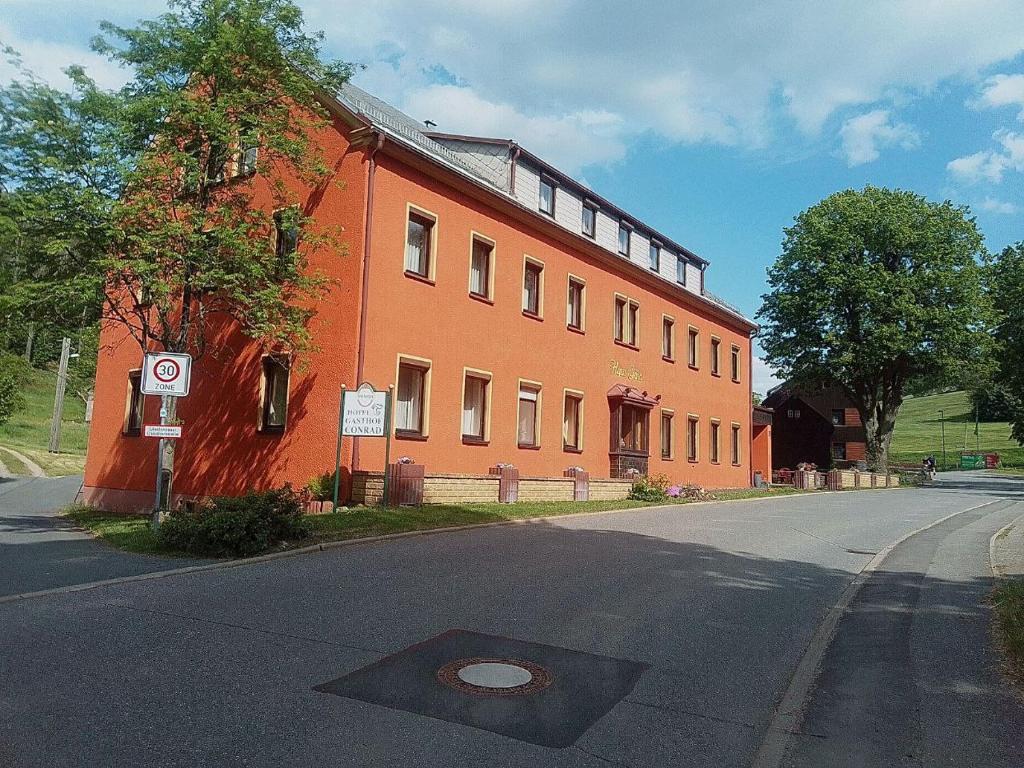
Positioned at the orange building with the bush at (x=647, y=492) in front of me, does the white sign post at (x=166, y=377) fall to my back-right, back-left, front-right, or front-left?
back-right

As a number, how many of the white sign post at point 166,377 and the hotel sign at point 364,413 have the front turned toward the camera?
2

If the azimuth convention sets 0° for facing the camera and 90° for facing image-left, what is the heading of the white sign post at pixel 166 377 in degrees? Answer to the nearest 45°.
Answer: approximately 0°

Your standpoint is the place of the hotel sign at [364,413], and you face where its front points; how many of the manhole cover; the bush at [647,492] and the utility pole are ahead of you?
1

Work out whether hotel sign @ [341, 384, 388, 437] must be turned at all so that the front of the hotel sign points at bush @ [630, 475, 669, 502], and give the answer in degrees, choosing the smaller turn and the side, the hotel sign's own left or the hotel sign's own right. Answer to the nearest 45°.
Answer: approximately 135° to the hotel sign's own left

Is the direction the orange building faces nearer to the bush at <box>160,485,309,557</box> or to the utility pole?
the bush

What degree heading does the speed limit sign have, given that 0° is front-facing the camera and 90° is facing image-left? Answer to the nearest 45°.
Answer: approximately 0°

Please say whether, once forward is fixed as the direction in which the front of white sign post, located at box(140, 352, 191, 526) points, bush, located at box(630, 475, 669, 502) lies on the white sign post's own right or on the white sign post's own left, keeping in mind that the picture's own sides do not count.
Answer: on the white sign post's own left

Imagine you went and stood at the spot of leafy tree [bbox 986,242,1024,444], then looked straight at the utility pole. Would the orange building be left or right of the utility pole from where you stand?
left

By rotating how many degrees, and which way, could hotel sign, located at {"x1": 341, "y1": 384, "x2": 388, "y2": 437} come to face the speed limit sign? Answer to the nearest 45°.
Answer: approximately 45° to its right
